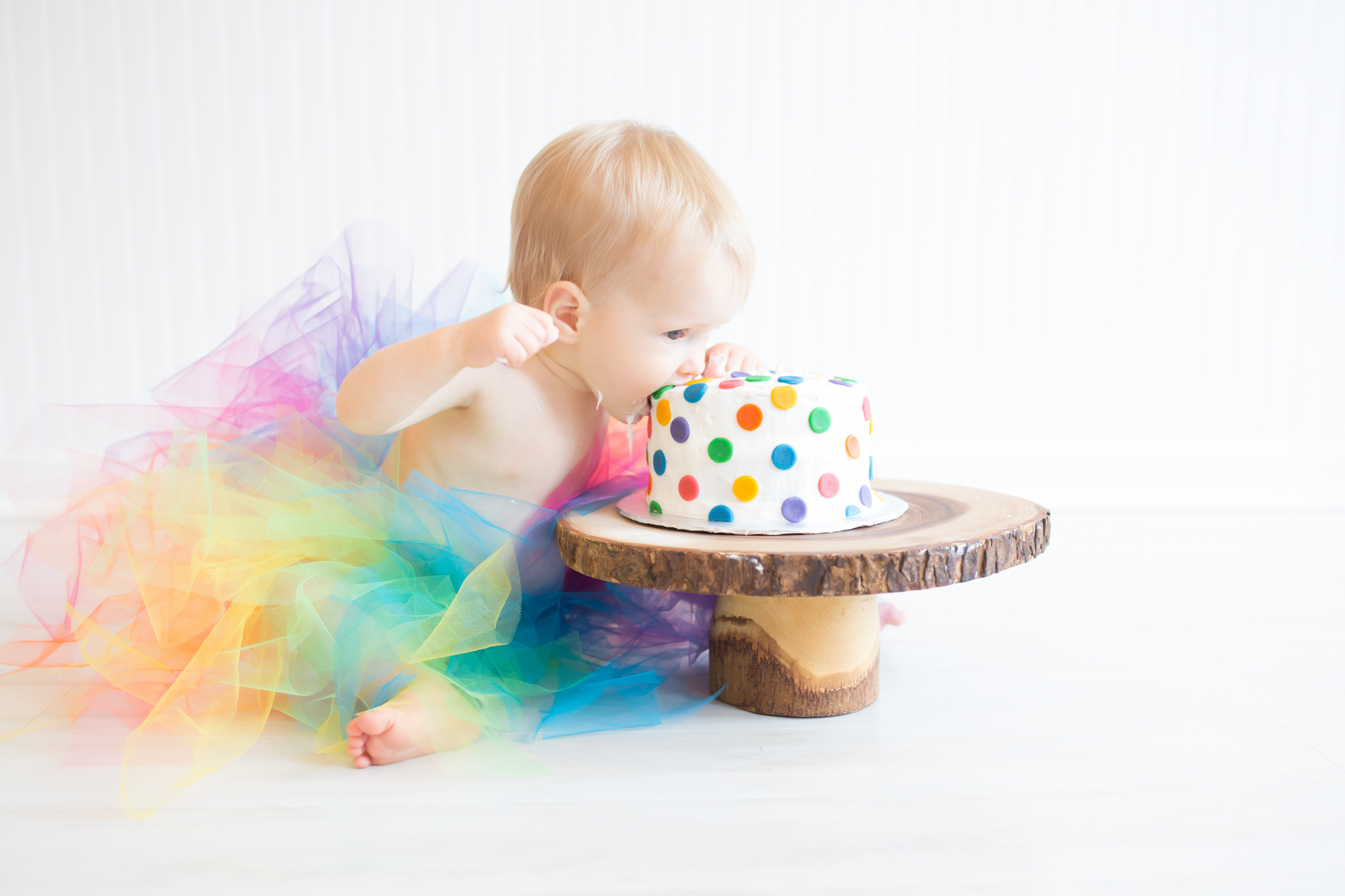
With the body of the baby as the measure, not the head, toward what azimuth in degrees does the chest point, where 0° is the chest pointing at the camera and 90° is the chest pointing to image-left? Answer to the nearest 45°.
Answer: approximately 315°
